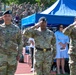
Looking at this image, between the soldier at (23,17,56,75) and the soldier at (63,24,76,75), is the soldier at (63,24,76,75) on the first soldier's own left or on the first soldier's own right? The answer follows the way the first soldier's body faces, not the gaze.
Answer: on the first soldier's own left

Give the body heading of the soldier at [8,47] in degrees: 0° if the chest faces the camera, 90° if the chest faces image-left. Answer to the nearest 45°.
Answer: approximately 0°

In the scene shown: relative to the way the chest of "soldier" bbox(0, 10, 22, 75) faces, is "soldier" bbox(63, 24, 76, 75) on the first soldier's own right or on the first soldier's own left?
on the first soldier's own left
